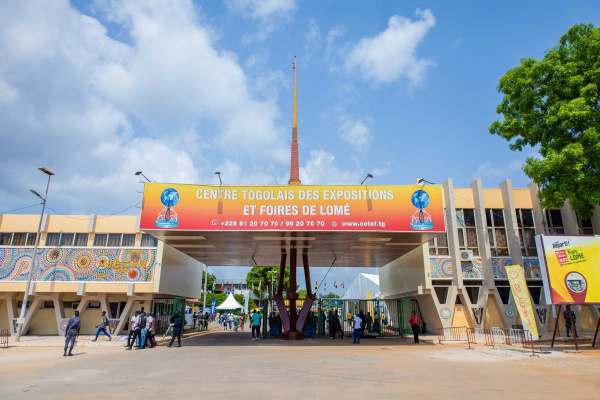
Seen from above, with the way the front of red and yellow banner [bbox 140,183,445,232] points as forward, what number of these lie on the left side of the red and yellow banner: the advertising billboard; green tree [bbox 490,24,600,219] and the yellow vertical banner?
3

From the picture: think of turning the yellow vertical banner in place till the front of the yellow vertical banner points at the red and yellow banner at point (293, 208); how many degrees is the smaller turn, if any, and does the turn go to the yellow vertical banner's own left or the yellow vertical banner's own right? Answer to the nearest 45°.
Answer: approximately 90° to the yellow vertical banner's own right

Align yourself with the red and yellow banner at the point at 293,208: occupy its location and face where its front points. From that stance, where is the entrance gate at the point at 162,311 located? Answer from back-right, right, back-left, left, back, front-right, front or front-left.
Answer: back-right

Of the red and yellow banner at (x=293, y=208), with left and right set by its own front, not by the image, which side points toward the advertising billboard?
left

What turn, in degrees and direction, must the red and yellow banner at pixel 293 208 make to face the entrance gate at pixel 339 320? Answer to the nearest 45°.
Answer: approximately 180°

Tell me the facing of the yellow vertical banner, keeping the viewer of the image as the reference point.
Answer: facing the viewer

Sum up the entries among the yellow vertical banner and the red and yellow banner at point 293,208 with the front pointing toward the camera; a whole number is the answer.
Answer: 2

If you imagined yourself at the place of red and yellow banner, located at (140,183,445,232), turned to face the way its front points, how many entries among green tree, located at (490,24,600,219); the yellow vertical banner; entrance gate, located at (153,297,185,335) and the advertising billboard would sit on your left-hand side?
3

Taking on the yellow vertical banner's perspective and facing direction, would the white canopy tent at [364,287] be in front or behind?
behind

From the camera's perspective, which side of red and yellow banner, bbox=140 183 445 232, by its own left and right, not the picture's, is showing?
front

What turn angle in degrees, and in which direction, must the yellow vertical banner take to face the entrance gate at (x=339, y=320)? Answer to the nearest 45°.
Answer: approximately 135° to its right
